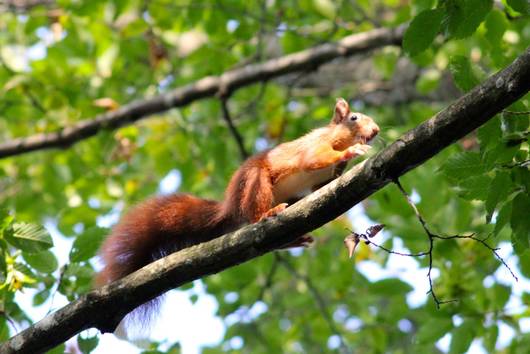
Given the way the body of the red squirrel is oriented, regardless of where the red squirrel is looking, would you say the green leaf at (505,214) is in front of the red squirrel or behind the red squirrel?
in front

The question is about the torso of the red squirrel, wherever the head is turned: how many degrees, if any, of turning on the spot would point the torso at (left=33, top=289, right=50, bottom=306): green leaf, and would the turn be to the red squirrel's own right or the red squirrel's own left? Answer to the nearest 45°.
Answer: approximately 180°

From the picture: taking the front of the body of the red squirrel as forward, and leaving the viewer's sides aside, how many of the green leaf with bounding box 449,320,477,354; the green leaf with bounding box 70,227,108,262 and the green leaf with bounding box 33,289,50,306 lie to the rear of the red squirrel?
2

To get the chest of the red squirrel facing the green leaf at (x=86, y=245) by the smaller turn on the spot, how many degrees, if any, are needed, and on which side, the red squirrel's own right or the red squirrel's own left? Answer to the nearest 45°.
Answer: approximately 180°

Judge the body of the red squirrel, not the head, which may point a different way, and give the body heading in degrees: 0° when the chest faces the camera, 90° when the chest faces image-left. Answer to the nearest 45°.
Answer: approximately 270°

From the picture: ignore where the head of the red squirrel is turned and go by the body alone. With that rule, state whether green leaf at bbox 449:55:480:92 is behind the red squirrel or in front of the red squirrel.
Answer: in front

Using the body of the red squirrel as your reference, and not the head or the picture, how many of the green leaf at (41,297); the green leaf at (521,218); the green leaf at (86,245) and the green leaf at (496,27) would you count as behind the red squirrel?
2

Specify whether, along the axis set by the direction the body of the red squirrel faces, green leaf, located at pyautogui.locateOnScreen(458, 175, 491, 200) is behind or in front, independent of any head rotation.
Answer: in front

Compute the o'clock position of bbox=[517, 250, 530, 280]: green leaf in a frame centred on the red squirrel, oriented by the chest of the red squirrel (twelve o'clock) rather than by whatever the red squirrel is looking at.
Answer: The green leaf is roughly at 11 o'clock from the red squirrel.
